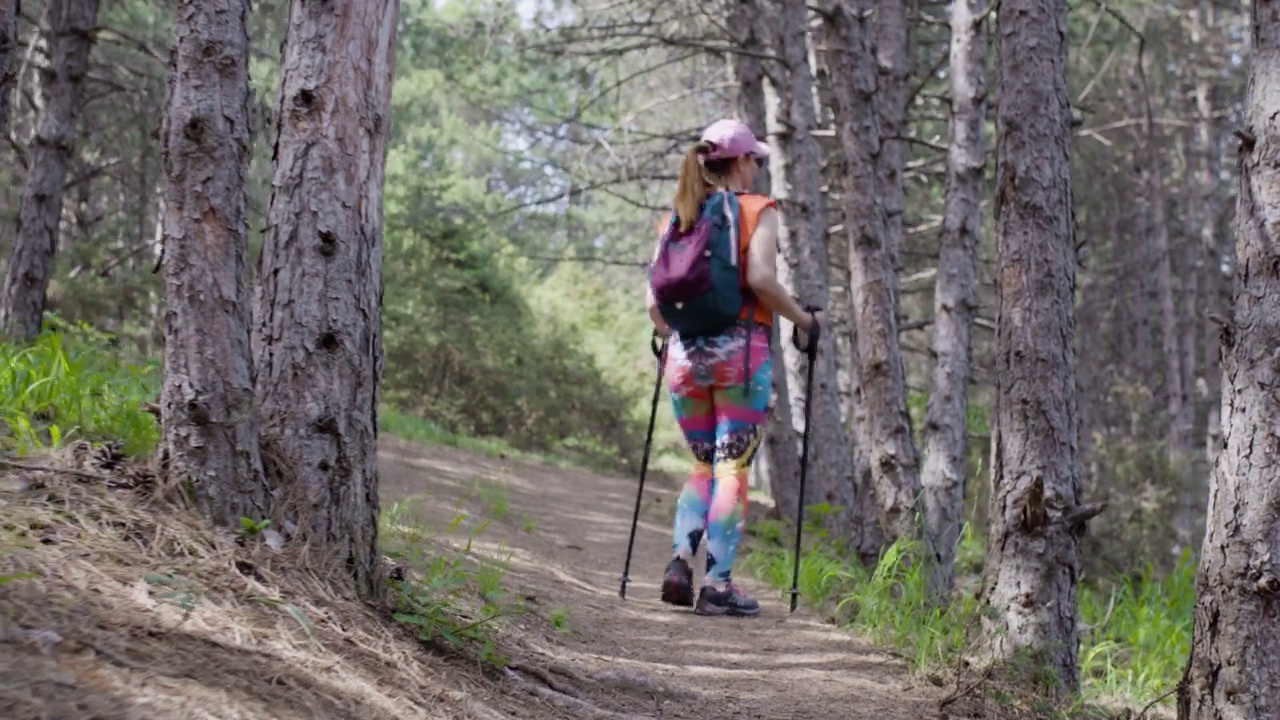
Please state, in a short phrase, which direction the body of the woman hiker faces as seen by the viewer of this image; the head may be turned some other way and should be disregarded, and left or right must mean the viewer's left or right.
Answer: facing away from the viewer and to the right of the viewer

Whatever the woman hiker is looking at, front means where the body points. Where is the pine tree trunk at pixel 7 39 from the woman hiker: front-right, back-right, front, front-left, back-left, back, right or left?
back-left

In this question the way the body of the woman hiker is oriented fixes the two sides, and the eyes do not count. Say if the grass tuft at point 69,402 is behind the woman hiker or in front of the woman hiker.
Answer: behind

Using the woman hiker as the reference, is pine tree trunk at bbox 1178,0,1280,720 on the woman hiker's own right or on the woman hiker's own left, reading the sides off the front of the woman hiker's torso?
on the woman hiker's own right
